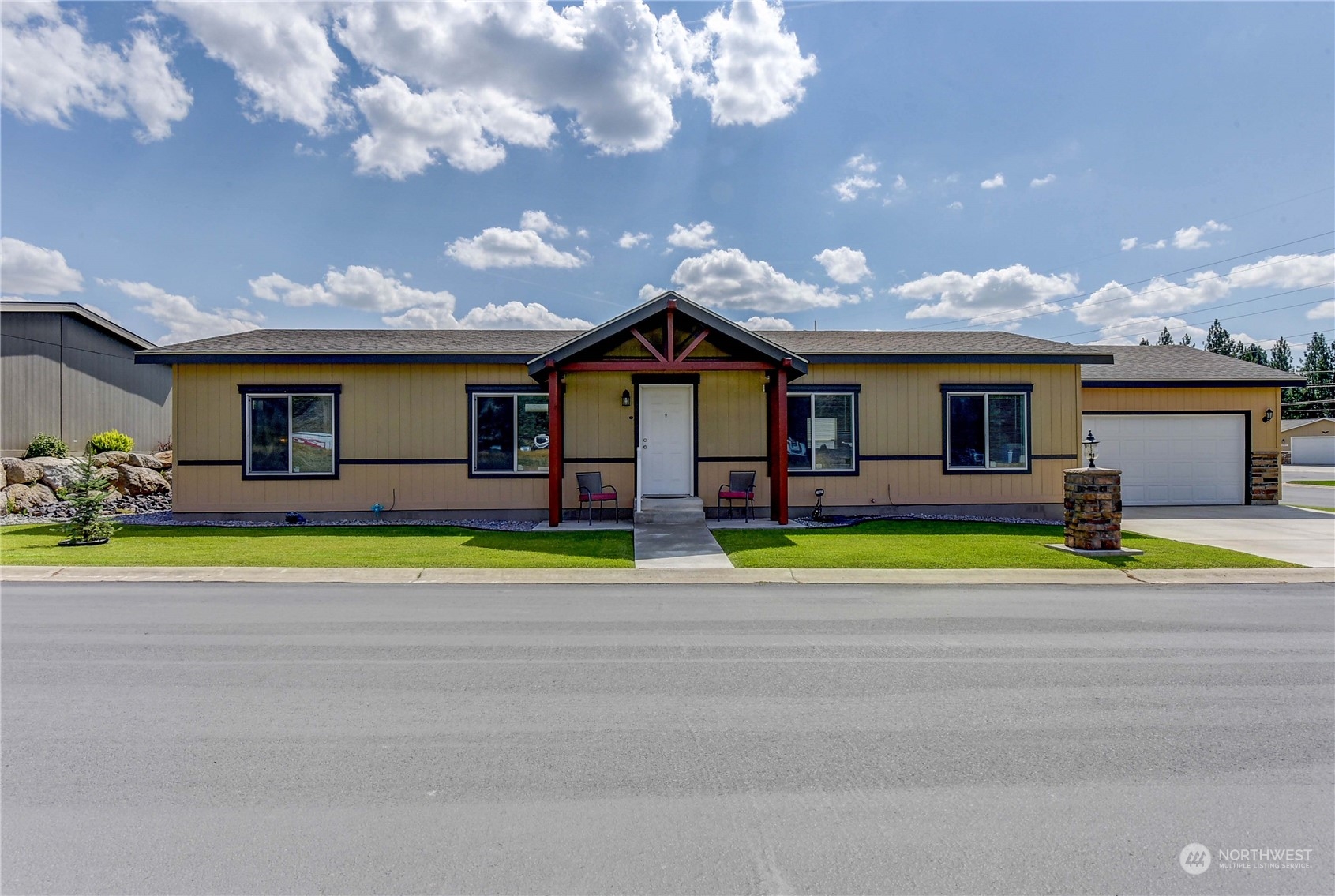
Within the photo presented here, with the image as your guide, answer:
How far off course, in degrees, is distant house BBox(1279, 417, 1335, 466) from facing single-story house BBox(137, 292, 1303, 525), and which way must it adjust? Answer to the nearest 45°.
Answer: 0° — it already faces it

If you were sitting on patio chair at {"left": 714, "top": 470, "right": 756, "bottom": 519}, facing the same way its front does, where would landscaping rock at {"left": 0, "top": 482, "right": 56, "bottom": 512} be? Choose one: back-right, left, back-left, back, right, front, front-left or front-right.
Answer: front-right

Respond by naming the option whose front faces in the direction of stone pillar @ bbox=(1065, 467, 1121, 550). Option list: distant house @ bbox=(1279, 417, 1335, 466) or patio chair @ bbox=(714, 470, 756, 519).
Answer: the distant house

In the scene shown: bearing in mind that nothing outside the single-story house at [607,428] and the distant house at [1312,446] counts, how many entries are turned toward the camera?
2

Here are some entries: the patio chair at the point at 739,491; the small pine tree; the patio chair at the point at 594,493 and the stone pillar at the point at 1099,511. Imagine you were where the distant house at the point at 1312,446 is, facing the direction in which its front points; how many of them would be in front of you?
4

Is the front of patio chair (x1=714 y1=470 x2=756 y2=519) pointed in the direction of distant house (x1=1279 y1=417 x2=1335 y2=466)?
no

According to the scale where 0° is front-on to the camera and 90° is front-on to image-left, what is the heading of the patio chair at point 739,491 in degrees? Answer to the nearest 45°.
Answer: approximately 45°

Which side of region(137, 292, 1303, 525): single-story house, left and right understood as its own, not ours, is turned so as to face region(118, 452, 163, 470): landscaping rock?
right

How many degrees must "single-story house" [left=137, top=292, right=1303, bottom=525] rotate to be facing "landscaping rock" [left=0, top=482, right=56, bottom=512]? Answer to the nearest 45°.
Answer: approximately 90° to its right

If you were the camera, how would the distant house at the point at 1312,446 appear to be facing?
facing the viewer

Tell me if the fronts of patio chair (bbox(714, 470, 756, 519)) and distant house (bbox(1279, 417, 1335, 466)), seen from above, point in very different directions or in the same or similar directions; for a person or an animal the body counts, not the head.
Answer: same or similar directions

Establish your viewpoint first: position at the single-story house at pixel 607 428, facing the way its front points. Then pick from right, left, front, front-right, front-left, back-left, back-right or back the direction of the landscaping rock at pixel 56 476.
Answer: right

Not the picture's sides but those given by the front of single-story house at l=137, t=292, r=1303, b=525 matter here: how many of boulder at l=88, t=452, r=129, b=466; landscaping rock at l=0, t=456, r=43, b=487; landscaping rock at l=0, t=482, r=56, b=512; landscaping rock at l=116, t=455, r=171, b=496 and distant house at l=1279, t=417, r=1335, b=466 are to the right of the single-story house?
4

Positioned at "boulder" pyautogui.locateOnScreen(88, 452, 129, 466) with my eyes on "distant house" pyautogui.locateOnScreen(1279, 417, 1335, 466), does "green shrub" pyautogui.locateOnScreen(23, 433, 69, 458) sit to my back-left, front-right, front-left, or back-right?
back-left

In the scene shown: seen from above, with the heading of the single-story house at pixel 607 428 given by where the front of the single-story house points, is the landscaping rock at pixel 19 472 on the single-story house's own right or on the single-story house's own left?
on the single-story house's own right

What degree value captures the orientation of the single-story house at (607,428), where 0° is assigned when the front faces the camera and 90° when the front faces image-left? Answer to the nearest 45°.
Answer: approximately 0°
